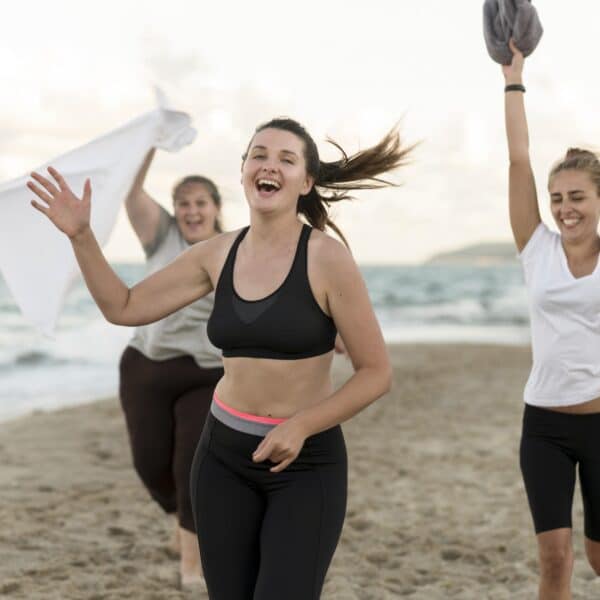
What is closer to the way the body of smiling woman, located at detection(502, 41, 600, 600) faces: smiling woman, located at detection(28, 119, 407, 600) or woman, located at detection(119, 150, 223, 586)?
the smiling woman

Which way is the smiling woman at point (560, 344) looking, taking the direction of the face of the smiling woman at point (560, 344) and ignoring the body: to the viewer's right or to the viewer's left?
to the viewer's left

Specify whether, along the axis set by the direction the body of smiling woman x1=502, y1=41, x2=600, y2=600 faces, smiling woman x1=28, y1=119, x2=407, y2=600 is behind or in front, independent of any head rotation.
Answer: in front

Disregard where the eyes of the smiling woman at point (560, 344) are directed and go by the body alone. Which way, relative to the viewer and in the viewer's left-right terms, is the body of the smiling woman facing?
facing the viewer

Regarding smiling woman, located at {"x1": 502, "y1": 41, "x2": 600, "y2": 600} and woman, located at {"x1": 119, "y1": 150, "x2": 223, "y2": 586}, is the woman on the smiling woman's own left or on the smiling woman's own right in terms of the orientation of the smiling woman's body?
on the smiling woman's own right
